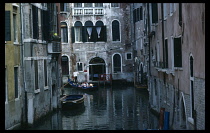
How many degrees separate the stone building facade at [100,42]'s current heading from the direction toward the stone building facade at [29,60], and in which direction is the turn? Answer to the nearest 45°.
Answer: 0° — it already faces it

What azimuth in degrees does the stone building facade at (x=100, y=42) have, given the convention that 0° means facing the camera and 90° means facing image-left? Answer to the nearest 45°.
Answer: approximately 0°

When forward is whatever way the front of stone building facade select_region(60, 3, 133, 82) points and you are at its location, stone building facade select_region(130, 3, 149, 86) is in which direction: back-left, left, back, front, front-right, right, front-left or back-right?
front-left

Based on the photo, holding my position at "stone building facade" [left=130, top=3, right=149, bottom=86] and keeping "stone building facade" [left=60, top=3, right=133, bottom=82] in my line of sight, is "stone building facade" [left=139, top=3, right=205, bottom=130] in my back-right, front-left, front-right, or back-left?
back-left
